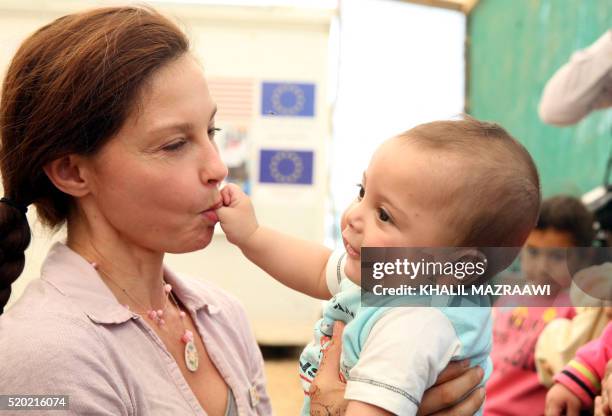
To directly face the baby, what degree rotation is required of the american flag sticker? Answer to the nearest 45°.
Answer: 0° — it already faces them

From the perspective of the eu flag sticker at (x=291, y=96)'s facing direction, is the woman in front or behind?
in front

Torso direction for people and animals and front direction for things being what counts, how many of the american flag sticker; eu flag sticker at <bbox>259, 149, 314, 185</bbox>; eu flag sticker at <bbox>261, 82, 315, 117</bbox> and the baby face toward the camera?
3

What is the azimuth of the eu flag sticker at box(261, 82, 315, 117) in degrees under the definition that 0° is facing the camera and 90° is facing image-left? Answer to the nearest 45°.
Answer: approximately 0°

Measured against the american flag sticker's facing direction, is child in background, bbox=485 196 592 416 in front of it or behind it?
in front

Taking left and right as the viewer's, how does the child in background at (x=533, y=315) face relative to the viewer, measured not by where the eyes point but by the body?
facing the viewer and to the left of the viewer

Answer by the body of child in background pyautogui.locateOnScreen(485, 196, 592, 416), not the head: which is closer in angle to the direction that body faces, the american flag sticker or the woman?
the woman

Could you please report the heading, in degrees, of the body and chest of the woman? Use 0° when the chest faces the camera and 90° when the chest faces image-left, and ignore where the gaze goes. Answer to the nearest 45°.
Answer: approximately 315°

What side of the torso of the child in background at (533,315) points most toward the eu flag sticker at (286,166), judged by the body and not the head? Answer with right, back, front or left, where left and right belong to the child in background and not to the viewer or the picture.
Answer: right

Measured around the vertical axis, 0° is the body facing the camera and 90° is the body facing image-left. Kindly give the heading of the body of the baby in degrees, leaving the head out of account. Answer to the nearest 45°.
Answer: approximately 90°

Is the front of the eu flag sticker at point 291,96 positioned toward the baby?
yes

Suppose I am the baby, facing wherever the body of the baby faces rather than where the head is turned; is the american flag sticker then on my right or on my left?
on my right
